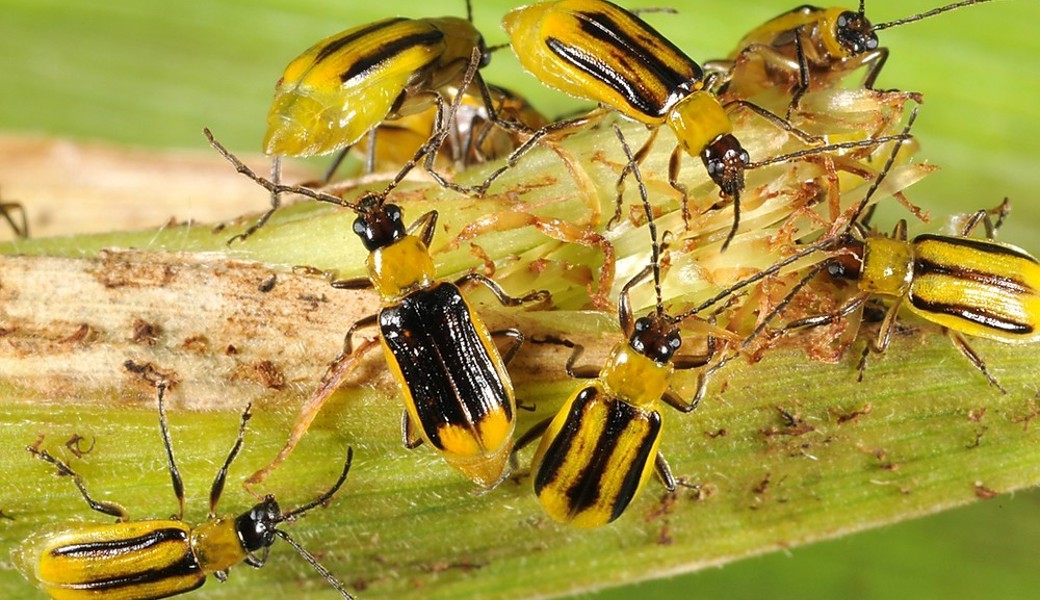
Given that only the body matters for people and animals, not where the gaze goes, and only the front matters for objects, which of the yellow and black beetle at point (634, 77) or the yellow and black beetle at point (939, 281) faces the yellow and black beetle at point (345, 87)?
the yellow and black beetle at point (939, 281)

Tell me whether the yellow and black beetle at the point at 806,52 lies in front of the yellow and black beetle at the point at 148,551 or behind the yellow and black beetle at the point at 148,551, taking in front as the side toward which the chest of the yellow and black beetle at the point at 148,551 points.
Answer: in front

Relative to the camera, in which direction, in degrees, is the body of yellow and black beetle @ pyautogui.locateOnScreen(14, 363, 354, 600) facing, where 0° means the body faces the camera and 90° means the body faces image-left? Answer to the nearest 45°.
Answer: approximately 270°

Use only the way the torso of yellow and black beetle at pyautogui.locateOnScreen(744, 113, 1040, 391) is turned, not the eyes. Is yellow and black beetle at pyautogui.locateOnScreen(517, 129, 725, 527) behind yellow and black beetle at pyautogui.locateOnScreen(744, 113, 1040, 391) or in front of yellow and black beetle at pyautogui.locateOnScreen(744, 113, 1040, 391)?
in front

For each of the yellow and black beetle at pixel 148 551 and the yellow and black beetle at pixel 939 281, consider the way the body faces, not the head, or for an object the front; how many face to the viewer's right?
1

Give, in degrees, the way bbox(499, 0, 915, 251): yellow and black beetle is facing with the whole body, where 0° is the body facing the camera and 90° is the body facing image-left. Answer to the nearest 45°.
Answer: approximately 315°

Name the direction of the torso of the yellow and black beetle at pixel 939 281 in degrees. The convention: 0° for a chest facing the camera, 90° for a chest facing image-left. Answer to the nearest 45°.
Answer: approximately 90°
